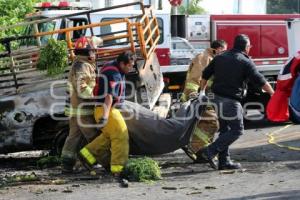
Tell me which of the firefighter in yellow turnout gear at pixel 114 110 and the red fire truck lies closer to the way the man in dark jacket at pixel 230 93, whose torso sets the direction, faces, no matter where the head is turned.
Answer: the red fire truck

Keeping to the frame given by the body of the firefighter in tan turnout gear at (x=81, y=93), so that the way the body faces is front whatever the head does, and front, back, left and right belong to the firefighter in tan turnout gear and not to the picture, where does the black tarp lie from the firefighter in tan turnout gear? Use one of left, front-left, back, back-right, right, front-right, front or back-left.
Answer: front

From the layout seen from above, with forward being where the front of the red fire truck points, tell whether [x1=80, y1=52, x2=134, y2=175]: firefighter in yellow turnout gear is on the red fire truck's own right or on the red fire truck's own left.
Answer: on the red fire truck's own left

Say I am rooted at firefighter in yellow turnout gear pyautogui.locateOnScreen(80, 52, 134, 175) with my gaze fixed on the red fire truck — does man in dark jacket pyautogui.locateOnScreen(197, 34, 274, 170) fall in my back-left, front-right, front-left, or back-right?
front-right

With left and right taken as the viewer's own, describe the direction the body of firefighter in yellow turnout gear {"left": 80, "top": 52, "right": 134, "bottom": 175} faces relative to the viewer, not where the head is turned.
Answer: facing to the right of the viewer

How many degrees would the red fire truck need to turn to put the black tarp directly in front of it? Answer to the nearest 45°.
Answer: approximately 90° to its left

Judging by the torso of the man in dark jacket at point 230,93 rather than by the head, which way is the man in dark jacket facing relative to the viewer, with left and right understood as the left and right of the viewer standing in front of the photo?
facing away from the viewer and to the right of the viewer

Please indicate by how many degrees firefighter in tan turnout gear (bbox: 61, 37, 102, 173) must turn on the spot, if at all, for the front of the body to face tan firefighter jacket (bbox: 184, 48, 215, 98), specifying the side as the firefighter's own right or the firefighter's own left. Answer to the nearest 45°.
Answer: approximately 45° to the firefighter's own left

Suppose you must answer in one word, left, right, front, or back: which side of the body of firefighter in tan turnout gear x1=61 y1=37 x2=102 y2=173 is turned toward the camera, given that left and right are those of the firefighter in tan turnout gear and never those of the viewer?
right

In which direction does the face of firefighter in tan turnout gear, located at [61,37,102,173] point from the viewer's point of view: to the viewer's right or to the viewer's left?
to the viewer's right

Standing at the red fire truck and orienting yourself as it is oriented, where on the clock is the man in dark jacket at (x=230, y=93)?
The man in dark jacket is roughly at 9 o'clock from the red fire truck.

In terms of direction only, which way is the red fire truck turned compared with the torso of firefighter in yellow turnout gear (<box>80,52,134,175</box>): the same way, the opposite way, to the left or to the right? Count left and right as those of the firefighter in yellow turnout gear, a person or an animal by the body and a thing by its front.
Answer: the opposite way

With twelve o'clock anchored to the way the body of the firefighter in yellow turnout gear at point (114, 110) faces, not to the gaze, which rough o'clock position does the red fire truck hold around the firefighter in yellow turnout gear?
The red fire truck is roughly at 10 o'clock from the firefighter in yellow turnout gear.

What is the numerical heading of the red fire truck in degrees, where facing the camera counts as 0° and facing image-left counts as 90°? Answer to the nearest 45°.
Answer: approximately 90°

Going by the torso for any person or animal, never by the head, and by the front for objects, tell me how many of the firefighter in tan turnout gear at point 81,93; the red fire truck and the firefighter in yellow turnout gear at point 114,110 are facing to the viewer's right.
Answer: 2

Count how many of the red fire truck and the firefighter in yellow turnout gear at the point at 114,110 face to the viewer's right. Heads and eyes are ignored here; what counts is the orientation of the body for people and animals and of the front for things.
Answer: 1
